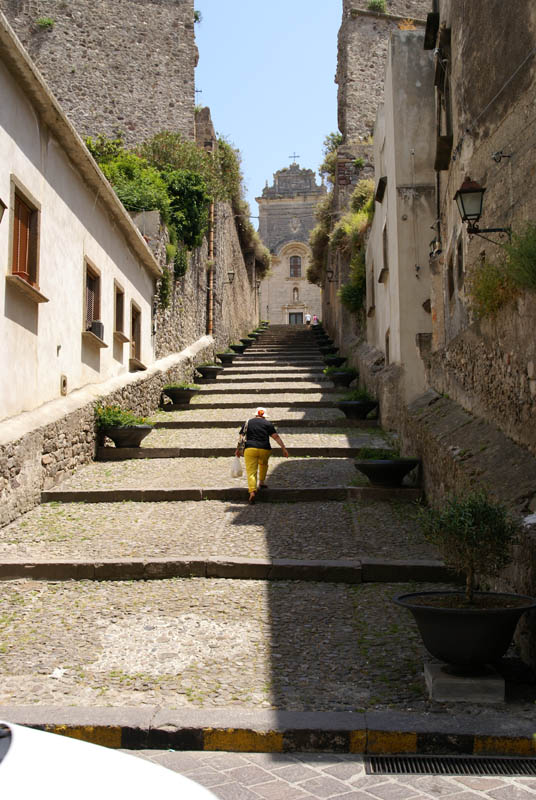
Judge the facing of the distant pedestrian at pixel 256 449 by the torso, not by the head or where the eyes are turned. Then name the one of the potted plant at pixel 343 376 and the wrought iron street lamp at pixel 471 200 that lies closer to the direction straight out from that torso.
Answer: the potted plant

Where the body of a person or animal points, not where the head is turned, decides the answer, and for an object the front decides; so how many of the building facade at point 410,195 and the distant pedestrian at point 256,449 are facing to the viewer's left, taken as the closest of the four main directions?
1

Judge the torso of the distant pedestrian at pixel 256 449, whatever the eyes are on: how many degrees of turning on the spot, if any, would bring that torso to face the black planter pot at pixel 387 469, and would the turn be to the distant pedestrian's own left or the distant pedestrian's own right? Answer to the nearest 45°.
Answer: approximately 90° to the distant pedestrian's own right

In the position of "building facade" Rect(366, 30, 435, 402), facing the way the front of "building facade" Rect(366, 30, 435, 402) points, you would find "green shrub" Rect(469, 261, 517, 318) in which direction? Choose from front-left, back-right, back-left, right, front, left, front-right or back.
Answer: left

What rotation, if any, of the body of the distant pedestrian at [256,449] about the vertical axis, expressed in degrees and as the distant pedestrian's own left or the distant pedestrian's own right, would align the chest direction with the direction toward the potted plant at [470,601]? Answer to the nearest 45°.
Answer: approximately 180°

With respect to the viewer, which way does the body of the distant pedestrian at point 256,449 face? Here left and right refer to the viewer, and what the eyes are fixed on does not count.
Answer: facing away from the viewer

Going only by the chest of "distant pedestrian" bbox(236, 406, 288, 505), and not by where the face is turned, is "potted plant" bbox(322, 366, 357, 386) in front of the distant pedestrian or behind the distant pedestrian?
in front

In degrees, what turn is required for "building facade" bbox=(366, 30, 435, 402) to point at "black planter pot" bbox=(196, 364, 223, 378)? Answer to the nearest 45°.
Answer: approximately 45° to its right

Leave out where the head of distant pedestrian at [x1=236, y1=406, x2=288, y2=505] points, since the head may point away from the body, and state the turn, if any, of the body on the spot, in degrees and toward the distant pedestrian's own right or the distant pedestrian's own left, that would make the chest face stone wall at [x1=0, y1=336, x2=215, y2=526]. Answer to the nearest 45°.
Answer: approximately 90° to the distant pedestrian's own left

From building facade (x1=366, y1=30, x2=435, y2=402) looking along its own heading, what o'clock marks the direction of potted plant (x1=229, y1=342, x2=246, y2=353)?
The potted plant is roughly at 2 o'clock from the building facade.

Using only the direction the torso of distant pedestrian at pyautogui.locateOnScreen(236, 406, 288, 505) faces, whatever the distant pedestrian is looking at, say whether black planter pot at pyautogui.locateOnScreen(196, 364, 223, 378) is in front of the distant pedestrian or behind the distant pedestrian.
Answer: in front

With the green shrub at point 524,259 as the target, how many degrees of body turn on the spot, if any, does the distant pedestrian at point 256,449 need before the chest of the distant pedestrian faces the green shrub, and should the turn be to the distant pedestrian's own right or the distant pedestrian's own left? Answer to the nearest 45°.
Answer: approximately 135° to the distant pedestrian's own right

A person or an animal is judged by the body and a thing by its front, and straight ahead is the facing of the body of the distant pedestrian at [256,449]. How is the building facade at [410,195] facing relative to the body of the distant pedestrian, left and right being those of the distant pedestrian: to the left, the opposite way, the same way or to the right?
to the left

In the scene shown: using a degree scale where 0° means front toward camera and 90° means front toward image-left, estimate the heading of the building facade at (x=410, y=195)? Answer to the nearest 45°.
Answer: approximately 90°

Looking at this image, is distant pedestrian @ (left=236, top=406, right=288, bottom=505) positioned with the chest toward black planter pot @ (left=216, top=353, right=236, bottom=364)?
yes

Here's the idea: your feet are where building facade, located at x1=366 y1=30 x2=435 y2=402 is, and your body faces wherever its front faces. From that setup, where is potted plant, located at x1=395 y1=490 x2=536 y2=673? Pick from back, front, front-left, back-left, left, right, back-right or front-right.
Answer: left

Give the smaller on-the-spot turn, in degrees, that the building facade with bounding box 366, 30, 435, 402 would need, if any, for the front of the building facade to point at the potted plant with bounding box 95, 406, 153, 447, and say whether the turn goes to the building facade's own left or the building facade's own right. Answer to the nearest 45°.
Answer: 0° — it already faces it
